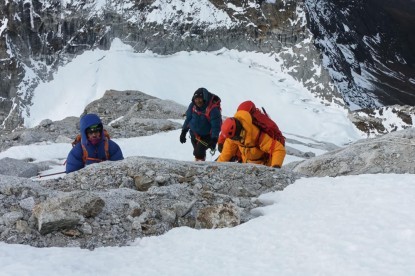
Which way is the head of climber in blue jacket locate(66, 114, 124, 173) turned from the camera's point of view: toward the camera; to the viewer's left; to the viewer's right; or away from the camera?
toward the camera

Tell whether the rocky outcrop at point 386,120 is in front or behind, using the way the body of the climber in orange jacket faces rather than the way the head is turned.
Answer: behind

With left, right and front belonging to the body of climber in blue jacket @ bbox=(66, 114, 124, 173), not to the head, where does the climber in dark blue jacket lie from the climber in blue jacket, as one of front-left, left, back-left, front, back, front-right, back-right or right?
back-left

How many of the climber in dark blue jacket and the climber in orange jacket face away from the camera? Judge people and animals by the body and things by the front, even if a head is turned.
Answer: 0

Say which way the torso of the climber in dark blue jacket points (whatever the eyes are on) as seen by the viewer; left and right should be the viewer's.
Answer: facing the viewer and to the left of the viewer

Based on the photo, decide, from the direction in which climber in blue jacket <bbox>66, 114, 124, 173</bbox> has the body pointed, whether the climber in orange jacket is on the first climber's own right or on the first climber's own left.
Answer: on the first climber's own left

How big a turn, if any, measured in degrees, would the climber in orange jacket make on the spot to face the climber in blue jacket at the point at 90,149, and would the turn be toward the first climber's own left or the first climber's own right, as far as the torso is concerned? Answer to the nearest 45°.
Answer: approximately 45° to the first climber's own right

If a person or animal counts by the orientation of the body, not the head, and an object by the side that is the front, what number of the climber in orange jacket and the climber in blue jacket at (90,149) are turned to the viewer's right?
0

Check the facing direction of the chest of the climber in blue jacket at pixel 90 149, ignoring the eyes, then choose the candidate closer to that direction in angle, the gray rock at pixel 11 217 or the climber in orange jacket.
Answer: the gray rock

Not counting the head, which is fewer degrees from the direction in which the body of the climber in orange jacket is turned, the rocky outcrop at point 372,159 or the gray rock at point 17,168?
the gray rock

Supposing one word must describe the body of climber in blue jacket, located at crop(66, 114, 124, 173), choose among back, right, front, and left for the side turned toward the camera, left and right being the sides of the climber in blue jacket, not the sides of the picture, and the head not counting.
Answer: front

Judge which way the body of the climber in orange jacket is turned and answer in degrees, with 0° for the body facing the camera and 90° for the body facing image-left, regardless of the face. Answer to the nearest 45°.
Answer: approximately 45°
